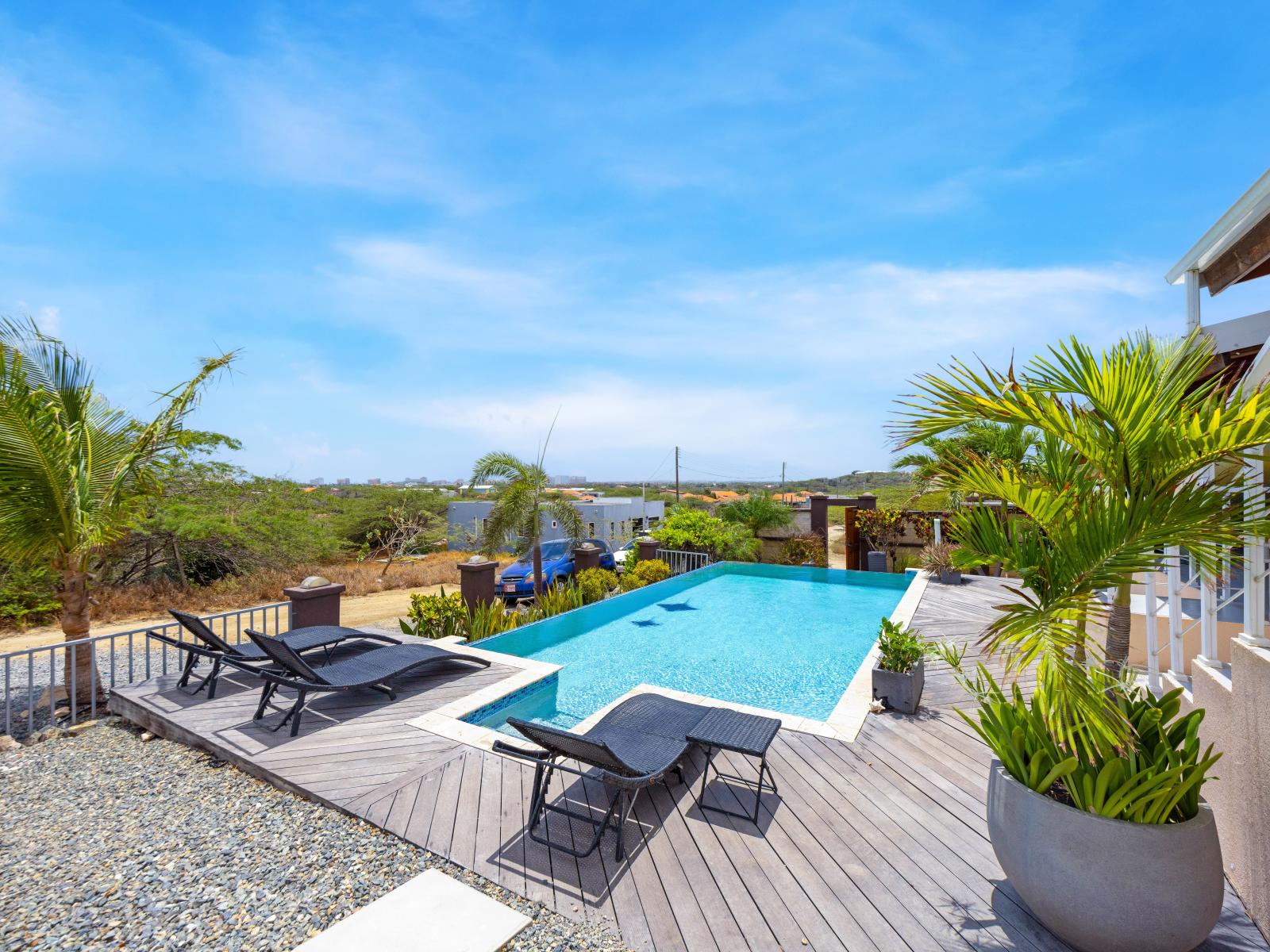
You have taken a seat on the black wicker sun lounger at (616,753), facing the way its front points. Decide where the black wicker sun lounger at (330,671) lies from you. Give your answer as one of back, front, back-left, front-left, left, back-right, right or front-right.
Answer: left

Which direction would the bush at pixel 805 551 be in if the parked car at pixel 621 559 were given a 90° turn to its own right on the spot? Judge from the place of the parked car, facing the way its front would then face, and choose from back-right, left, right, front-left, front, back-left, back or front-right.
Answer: back-right

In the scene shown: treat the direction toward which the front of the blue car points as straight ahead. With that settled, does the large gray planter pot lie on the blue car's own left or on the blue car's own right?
on the blue car's own left

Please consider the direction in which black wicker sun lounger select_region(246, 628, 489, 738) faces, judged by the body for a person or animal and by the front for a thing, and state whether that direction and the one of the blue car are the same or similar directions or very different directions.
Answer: very different directions

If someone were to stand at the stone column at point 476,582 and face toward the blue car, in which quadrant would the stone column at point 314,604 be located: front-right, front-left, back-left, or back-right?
back-left

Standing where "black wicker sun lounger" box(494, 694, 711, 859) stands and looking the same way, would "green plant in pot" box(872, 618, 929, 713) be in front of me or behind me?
in front

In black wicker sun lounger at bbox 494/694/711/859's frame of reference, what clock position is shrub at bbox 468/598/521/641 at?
The shrub is roughly at 10 o'clock from the black wicker sun lounger.

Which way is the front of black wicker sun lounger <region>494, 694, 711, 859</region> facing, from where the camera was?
facing away from the viewer and to the right of the viewer

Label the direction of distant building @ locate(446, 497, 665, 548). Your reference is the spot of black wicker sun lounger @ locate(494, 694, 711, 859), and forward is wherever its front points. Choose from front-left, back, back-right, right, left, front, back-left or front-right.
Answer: front-left

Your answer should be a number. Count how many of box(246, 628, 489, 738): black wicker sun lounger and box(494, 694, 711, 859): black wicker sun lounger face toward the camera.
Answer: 0

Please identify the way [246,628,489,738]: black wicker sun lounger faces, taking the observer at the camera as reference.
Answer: facing away from the viewer and to the right of the viewer

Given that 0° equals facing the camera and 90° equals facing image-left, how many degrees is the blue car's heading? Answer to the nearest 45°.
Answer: approximately 45°
